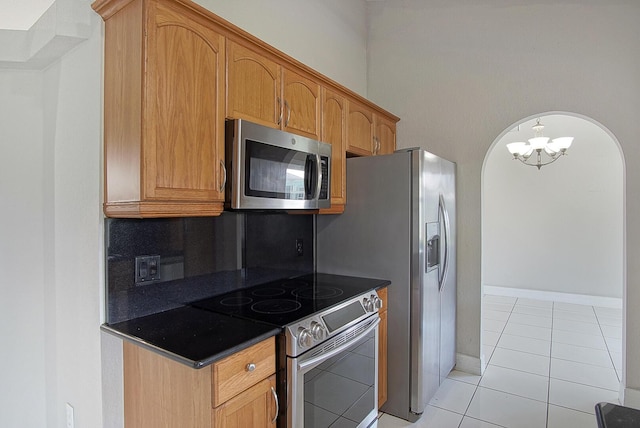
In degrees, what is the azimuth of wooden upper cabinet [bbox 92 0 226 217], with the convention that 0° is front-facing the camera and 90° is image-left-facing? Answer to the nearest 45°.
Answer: approximately 315°

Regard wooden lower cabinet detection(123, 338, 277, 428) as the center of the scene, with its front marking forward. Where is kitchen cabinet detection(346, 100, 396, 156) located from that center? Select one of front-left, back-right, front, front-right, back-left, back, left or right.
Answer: left

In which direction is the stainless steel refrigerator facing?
to the viewer's right

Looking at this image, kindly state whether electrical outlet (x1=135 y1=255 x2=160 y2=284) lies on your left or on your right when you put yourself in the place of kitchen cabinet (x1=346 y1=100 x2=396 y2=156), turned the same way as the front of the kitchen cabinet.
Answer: on your right

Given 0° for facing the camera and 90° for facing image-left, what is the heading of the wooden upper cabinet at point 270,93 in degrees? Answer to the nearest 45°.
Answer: approximately 315°

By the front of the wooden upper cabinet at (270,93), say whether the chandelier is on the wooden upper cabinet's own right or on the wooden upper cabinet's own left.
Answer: on the wooden upper cabinet's own left
